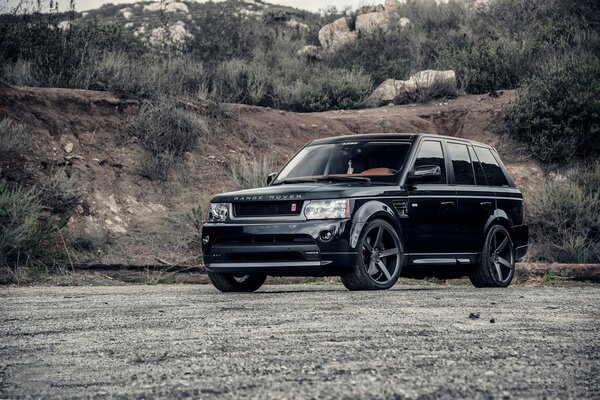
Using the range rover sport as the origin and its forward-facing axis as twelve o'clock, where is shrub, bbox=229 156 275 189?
The shrub is roughly at 4 o'clock from the range rover sport.

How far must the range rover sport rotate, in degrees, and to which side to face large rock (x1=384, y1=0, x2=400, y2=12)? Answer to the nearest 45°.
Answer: approximately 135° to its right

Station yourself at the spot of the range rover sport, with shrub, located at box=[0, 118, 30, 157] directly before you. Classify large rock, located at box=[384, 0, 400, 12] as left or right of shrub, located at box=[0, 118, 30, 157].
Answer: right

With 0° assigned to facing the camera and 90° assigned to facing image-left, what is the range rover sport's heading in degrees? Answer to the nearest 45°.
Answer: approximately 45°

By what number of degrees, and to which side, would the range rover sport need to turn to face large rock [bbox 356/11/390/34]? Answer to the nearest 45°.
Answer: approximately 135° to its right

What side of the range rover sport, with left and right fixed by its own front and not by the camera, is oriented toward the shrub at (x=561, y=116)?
back

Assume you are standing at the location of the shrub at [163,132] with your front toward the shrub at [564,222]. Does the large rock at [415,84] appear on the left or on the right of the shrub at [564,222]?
left

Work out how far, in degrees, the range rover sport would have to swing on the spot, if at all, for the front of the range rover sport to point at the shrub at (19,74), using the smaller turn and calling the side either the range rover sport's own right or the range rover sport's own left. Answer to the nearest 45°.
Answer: approximately 90° to the range rover sport's own right

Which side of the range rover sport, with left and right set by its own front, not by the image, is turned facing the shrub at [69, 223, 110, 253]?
right

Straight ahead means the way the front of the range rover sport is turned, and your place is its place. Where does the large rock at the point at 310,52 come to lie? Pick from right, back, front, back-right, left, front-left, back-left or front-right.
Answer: back-right

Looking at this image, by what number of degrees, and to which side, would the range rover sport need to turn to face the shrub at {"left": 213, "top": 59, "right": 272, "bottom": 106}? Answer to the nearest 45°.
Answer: approximately 135° to its right

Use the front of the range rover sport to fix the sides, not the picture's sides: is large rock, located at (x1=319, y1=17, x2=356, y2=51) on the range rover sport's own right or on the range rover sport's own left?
on the range rover sport's own right

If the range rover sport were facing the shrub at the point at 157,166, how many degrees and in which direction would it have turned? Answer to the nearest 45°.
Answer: approximately 90° to its right

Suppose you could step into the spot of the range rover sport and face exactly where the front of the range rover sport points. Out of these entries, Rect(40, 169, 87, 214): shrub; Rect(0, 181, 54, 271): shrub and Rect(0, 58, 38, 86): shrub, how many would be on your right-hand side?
3

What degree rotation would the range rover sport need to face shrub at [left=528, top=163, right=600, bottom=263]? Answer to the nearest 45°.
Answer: approximately 180°

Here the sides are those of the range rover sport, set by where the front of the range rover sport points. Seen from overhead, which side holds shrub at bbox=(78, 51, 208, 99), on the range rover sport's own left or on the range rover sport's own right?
on the range rover sport's own right

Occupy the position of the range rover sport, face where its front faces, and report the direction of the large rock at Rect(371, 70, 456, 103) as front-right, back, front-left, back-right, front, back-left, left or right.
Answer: back-right

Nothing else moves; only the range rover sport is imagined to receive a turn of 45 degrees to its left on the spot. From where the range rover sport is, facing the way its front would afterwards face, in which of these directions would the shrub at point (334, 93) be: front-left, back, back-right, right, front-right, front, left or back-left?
back

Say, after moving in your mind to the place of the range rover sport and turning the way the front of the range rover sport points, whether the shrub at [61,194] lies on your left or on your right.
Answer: on your right
